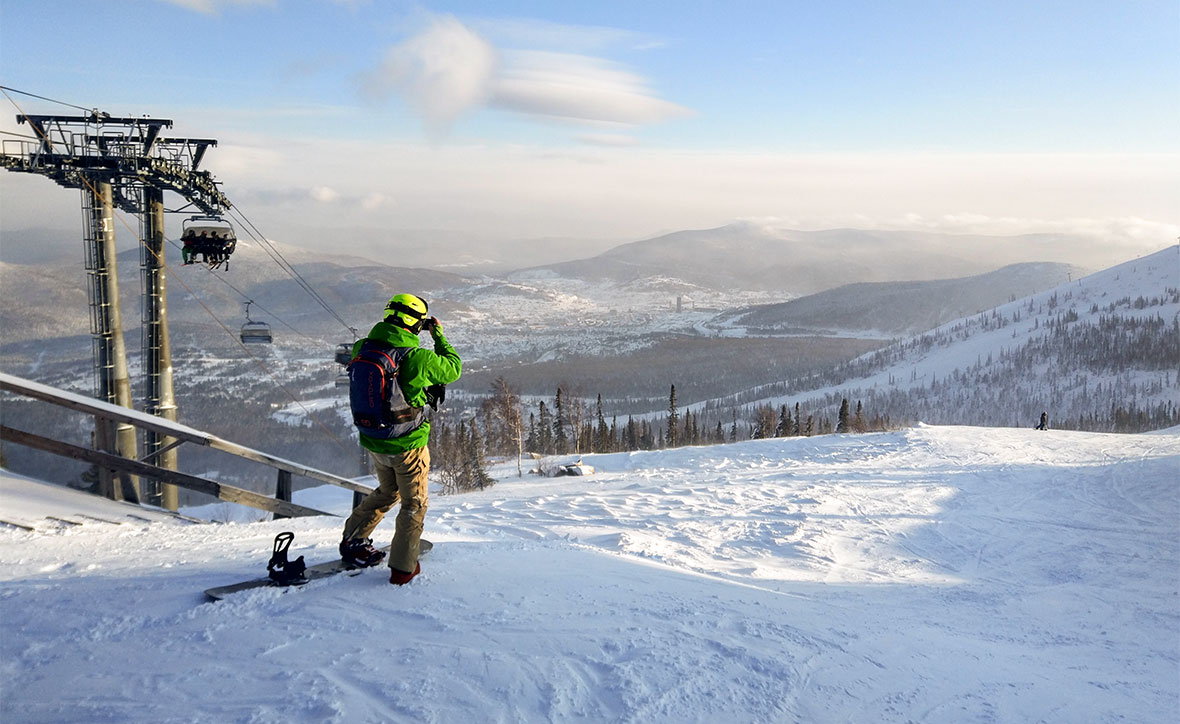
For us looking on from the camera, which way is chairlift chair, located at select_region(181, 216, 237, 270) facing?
facing the viewer

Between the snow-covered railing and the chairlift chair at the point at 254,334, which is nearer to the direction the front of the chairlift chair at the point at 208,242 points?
the snow-covered railing

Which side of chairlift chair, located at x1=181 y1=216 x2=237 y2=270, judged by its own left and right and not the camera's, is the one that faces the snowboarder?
front

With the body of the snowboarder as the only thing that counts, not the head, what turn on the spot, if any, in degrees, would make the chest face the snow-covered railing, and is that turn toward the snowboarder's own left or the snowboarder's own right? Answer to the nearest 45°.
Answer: approximately 90° to the snowboarder's own left

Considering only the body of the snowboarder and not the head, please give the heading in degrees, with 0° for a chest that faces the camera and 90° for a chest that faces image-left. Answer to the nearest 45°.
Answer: approximately 225°

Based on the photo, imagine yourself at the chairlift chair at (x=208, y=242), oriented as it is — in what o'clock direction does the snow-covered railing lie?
The snow-covered railing is roughly at 12 o'clock from the chairlift chair.

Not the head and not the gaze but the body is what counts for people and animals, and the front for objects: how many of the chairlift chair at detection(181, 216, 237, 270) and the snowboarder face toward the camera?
1

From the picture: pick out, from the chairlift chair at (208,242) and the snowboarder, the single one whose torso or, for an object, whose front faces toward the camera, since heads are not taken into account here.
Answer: the chairlift chair

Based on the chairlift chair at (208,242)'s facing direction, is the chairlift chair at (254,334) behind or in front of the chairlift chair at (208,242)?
behind
